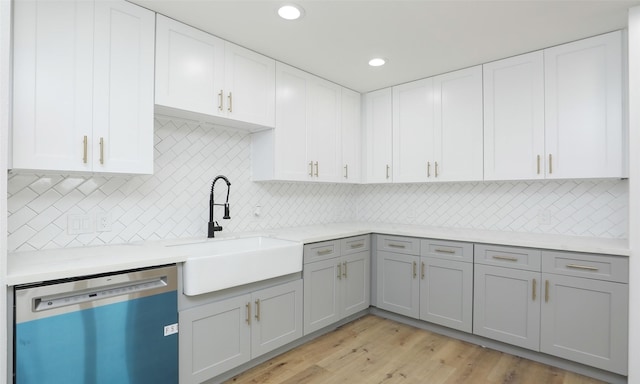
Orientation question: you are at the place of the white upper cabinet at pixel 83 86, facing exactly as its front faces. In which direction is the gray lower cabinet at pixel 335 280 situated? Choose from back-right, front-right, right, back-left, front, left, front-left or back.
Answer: left

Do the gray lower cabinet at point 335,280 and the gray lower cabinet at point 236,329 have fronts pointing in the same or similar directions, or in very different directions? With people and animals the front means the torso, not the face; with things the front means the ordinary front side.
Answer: same or similar directions

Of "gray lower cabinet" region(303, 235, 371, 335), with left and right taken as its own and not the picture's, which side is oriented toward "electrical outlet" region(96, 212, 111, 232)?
right

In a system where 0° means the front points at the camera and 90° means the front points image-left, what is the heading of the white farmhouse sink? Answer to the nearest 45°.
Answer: approximately 315°

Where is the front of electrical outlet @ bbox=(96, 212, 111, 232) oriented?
toward the camera

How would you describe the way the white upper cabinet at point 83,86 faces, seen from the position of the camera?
facing the viewer

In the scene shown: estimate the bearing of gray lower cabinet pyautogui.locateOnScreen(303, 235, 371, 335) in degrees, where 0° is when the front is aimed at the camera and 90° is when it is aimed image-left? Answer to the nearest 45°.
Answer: approximately 315°
